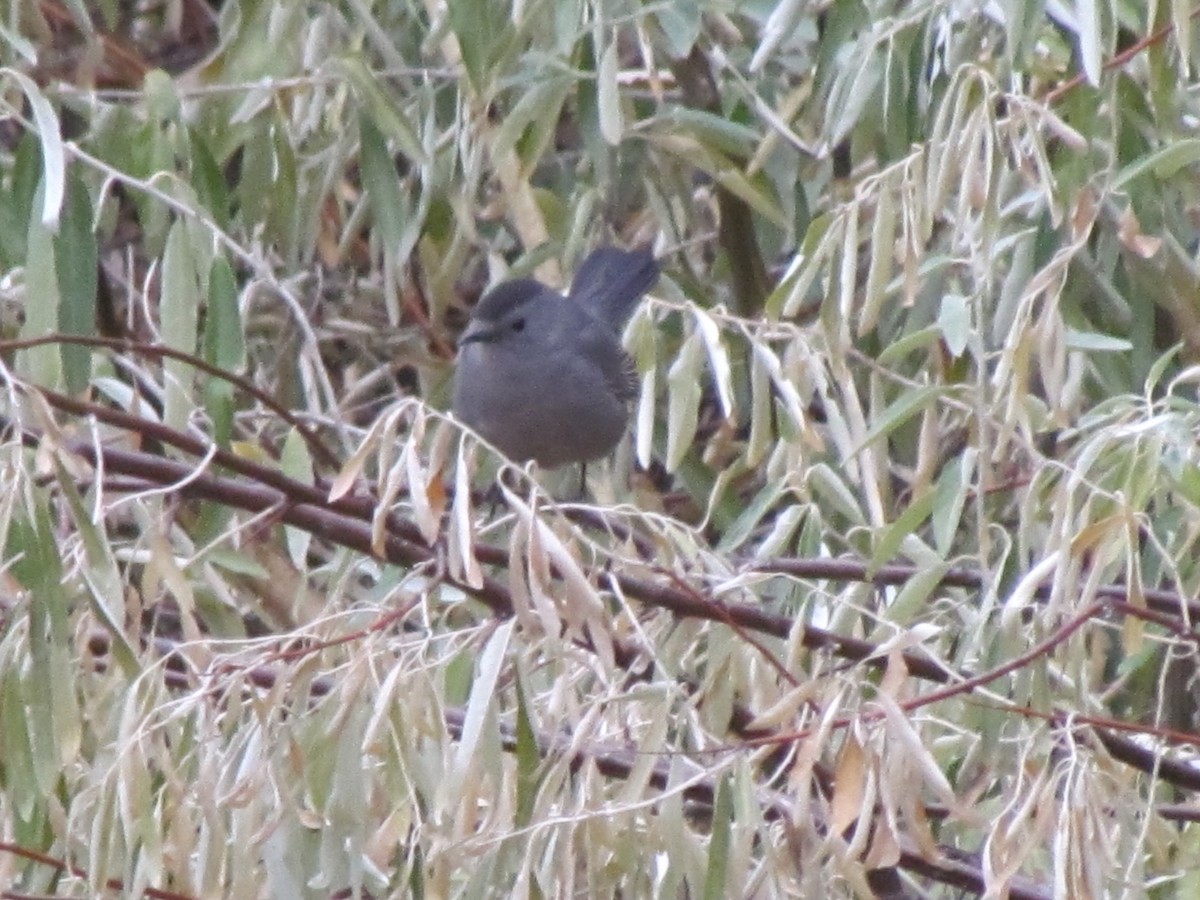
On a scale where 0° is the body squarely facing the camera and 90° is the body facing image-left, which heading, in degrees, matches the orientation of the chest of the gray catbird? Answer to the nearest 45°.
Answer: approximately 45°
